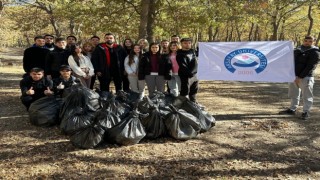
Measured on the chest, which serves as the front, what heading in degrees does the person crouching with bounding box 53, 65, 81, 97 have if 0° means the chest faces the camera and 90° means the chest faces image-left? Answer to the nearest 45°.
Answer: approximately 0°

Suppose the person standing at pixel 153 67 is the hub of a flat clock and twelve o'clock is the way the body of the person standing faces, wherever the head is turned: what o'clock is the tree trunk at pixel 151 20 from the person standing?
The tree trunk is roughly at 6 o'clock from the person standing.

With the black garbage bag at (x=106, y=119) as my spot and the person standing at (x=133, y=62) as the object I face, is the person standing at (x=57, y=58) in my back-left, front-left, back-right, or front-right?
front-left

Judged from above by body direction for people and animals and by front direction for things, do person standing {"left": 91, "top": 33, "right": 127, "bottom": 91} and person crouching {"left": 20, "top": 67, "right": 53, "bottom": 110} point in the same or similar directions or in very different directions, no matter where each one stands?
same or similar directions

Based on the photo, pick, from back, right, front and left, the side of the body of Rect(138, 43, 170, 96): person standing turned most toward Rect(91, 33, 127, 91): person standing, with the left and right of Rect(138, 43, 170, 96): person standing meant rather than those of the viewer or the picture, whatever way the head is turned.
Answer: right

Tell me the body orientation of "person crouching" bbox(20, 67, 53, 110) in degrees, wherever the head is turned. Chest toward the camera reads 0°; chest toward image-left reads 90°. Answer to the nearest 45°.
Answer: approximately 0°

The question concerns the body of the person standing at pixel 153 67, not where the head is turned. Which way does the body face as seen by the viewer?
toward the camera

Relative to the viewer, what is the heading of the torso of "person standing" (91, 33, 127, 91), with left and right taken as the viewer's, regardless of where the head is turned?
facing the viewer

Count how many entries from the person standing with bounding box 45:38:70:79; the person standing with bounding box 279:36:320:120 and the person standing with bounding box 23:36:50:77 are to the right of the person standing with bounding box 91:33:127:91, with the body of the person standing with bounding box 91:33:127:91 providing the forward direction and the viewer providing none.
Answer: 2

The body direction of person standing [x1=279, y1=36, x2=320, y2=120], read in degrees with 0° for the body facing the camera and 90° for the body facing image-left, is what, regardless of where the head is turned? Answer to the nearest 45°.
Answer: approximately 45°

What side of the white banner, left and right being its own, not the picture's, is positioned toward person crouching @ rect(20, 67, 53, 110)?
right

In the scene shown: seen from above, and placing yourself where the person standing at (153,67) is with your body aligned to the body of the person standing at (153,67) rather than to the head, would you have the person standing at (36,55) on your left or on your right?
on your right

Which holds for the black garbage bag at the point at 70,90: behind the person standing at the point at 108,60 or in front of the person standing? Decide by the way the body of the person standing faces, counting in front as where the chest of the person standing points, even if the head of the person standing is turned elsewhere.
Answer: in front

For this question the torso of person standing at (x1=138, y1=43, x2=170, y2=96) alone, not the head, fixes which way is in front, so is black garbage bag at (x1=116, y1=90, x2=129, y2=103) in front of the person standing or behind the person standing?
in front
